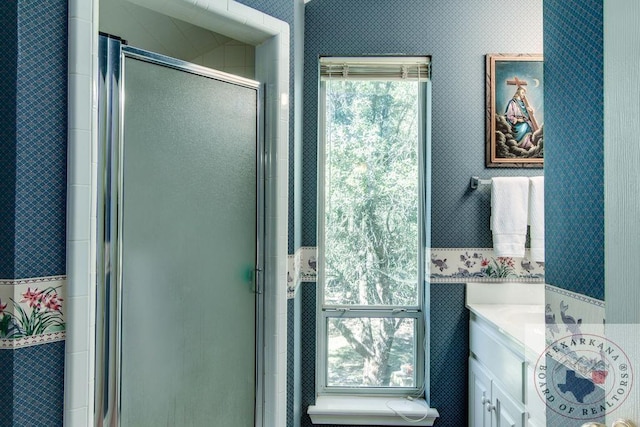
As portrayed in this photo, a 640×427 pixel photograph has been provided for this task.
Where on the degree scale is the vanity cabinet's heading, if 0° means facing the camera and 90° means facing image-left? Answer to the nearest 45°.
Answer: approximately 45°

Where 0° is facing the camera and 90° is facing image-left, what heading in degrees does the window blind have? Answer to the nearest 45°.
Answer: approximately 0°

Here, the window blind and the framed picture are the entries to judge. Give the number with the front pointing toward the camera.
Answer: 2

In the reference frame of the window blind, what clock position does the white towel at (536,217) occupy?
The white towel is roughly at 9 o'clock from the window blind.

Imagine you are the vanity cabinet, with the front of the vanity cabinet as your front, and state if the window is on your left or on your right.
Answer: on your right

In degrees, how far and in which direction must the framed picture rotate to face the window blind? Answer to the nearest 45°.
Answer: approximately 90° to its right

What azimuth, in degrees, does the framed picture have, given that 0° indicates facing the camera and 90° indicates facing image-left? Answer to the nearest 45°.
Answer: approximately 0°
